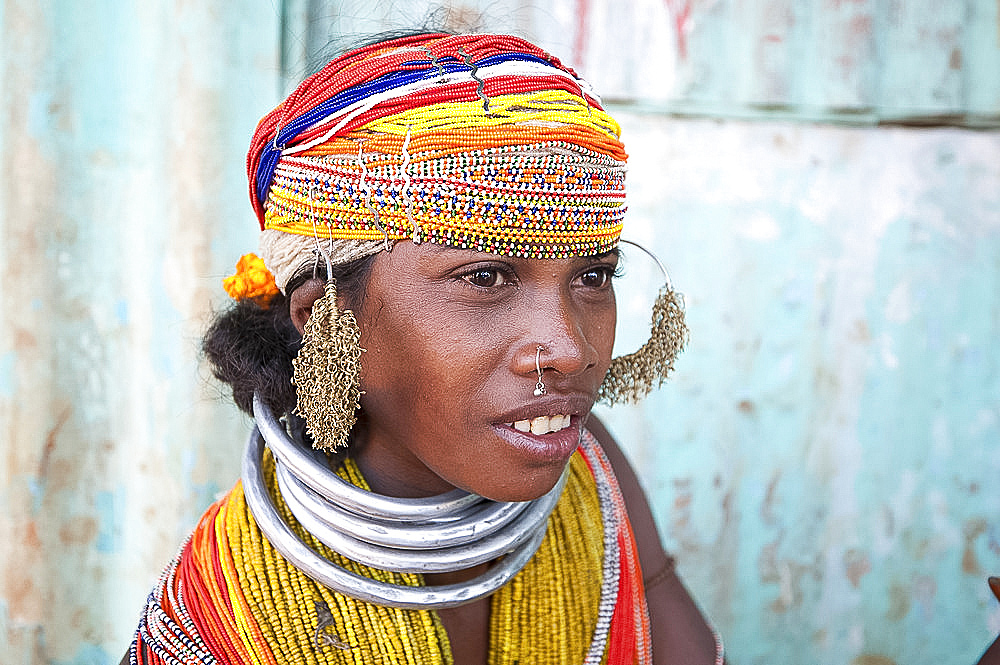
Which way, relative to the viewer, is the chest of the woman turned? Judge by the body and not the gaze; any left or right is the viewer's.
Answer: facing the viewer and to the right of the viewer

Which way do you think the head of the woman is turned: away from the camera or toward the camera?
toward the camera
